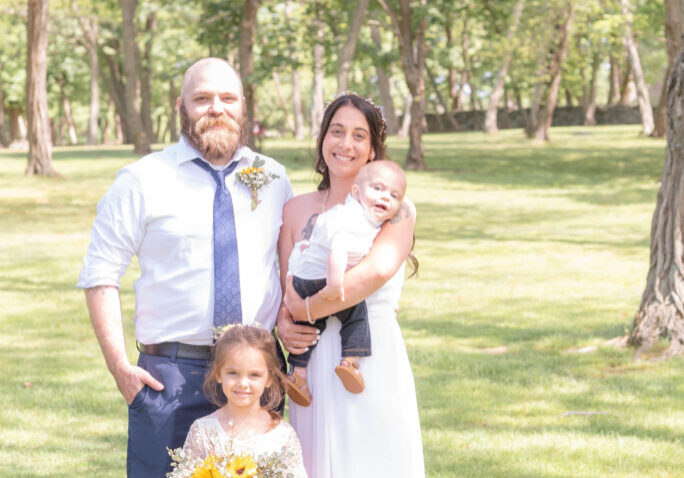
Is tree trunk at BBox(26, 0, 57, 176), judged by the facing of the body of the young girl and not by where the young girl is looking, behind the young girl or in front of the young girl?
behind

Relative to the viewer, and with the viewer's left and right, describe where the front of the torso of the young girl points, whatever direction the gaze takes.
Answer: facing the viewer

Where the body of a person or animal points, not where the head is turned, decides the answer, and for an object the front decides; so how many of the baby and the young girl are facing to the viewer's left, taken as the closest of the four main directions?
0

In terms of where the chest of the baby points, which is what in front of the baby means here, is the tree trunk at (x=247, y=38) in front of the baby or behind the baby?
behind

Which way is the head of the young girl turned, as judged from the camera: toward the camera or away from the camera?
toward the camera

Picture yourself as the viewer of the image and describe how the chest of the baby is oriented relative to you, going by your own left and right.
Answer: facing the viewer and to the right of the viewer

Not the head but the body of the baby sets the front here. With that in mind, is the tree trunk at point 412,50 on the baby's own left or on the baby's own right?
on the baby's own left

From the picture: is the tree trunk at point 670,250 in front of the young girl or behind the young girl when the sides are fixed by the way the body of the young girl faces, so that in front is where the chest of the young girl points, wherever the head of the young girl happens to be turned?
behind

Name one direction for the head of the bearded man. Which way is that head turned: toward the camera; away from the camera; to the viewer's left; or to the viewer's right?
toward the camera

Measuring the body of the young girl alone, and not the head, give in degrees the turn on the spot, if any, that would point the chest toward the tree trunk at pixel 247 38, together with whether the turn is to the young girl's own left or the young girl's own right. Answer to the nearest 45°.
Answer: approximately 180°

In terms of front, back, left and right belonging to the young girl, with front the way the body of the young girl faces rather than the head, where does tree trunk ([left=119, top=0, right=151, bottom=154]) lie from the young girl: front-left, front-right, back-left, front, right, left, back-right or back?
back

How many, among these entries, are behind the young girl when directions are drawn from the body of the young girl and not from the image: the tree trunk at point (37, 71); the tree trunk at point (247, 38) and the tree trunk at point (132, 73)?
3
